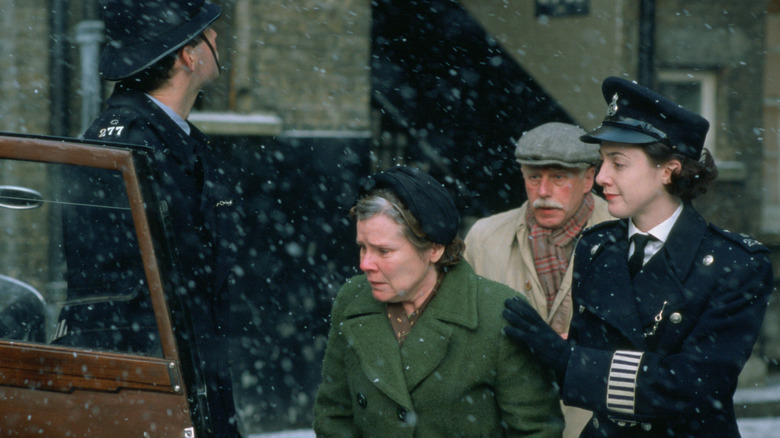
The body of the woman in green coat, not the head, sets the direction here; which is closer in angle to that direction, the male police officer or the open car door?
the open car door

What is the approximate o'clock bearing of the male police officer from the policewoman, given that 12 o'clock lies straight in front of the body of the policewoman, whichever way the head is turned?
The male police officer is roughly at 2 o'clock from the policewoman.

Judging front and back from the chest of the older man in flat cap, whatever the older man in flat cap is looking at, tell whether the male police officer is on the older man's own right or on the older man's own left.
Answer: on the older man's own right

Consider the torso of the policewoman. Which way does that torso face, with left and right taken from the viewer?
facing the viewer and to the left of the viewer

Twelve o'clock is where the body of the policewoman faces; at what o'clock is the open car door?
The open car door is roughly at 1 o'clock from the policewoman.

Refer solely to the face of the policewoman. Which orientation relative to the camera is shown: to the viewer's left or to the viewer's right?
to the viewer's left

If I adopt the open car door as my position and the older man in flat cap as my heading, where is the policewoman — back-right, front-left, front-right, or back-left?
front-right

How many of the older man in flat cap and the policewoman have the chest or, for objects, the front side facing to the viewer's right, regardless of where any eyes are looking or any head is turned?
0

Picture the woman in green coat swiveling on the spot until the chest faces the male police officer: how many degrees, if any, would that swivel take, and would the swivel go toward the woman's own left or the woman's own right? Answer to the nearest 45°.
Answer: approximately 90° to the woman's own right

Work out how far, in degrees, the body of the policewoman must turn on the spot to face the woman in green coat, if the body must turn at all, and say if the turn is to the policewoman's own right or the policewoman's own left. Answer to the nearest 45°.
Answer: approximately 45° to the policewoman's own right

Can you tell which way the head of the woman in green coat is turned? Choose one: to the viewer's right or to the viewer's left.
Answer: to the viewer's left

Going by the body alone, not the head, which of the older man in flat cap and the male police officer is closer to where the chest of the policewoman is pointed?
the male police officer

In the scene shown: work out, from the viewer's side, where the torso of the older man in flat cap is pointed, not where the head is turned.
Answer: toward the camera

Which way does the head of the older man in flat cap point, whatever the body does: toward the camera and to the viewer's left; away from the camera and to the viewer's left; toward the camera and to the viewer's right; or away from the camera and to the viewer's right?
toward the camera and to the viewer's left

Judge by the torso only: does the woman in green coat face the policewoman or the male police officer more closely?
the male police officer
